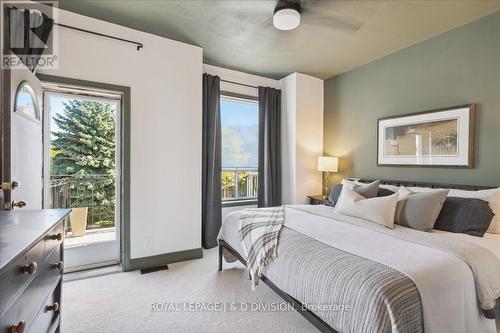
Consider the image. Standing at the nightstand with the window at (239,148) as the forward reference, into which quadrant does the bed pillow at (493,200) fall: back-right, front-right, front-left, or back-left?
back-left

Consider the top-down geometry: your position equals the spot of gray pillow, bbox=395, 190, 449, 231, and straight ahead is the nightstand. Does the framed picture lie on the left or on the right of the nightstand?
right

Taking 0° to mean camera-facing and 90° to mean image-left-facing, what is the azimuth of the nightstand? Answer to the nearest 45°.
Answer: approximately 45°

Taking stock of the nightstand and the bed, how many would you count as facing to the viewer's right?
0

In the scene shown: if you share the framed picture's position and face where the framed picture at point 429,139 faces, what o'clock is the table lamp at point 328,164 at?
The table lamp is roughly at 2 o'clock from the framed picture.

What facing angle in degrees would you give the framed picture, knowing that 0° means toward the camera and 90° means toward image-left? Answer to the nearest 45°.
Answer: approximately 45°

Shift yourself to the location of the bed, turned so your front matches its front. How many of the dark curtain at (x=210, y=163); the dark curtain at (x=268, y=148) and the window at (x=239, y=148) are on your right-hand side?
3

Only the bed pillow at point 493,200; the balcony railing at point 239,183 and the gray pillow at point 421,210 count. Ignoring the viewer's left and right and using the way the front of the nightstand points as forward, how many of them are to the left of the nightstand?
2

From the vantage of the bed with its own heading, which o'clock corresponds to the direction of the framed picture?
The framed picture is roughly at 5 o'clock from the bed.

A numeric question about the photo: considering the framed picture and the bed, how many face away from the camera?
0

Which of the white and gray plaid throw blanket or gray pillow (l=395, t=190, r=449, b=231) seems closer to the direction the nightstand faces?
the white and gray plaid throw blanket
